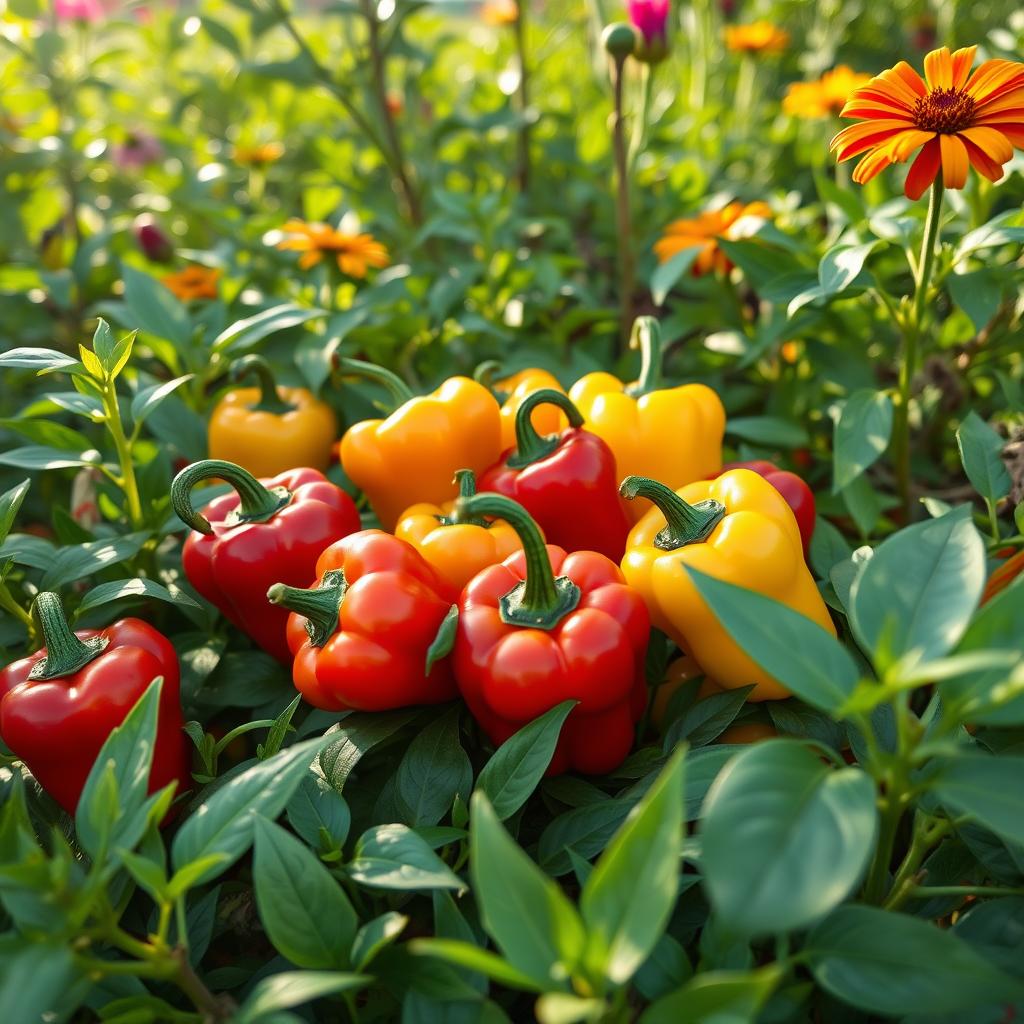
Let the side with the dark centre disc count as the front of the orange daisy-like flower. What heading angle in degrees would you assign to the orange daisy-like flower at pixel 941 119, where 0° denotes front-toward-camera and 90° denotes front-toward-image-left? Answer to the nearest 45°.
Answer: approximately 0°

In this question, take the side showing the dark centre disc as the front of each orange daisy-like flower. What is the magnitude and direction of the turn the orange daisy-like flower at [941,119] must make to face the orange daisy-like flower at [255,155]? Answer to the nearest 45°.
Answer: approximately 135° to its right

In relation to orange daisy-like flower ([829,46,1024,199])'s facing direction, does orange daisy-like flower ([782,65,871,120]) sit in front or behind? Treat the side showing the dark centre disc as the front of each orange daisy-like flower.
behind

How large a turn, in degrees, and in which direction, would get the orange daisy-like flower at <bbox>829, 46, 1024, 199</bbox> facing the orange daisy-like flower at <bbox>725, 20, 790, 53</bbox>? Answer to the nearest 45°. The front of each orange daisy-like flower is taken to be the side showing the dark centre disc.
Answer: approximately 180°
